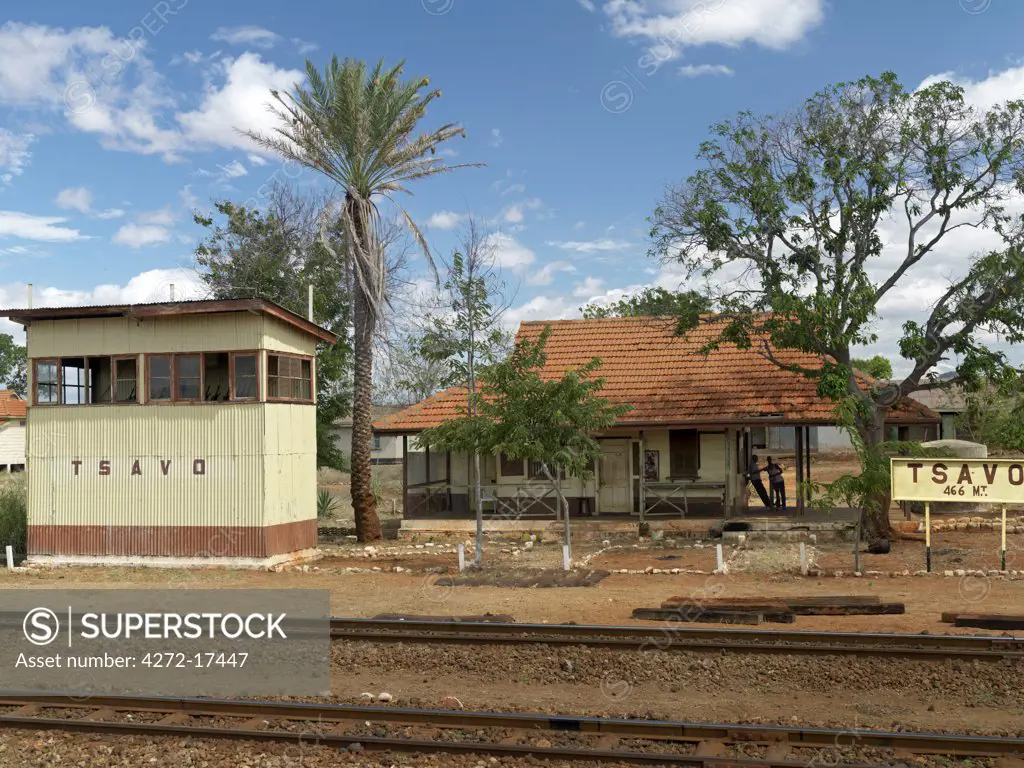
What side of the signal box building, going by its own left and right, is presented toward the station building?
left

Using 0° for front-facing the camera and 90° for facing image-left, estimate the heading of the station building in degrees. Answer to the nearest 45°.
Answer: approximately 0°

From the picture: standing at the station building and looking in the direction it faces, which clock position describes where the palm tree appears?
The palm tree is roughly at 2 o'clock from the station building.

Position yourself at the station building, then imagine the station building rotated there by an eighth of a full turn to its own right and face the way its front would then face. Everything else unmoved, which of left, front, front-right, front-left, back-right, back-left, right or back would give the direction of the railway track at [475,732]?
front-left

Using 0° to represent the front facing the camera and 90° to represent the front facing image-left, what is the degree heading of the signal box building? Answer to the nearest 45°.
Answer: approximately 0°

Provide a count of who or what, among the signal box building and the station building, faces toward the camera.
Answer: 2

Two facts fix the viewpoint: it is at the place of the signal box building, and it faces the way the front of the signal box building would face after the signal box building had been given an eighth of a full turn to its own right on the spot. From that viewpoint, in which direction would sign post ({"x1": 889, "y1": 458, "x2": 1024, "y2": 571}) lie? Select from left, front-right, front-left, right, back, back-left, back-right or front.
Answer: left

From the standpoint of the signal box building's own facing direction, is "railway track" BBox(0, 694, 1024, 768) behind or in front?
in front

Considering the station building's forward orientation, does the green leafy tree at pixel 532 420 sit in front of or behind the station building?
in front
